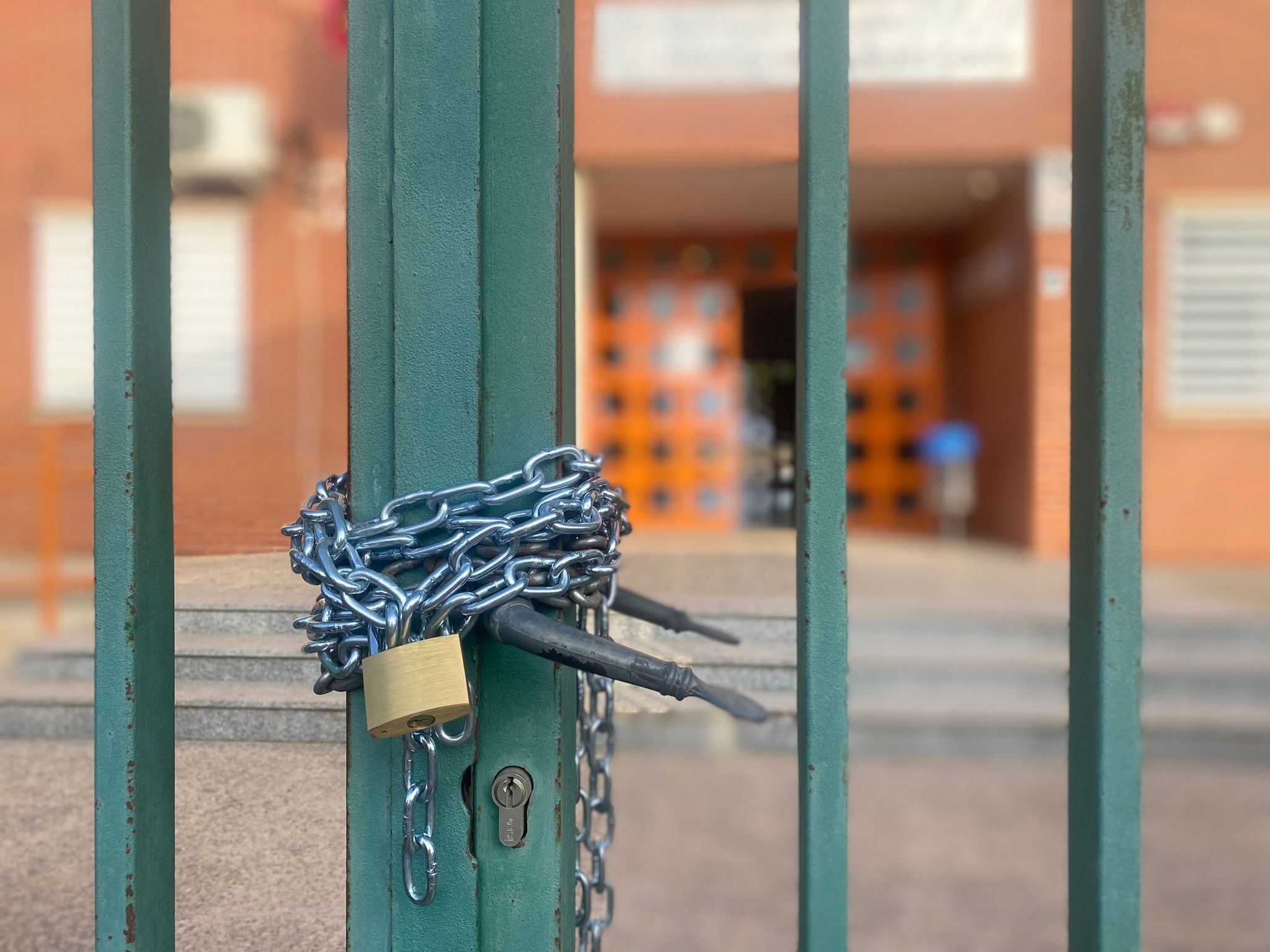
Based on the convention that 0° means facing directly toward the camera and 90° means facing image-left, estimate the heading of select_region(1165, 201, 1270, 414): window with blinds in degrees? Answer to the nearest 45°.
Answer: approximately 0°

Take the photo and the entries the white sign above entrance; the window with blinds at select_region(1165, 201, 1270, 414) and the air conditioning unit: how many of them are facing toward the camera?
3

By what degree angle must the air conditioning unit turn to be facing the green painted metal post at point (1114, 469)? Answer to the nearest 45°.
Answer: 0° — it already faces it

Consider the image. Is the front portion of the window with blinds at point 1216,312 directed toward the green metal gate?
yes

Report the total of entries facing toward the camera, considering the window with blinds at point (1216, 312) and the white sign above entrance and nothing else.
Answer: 2

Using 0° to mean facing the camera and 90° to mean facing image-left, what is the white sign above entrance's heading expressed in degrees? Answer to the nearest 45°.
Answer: approximately 0°

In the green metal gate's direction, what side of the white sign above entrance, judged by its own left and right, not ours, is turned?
front

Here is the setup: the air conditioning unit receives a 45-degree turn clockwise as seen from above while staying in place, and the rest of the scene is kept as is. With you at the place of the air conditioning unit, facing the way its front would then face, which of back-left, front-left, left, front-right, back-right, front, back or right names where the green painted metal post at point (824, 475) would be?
front-left

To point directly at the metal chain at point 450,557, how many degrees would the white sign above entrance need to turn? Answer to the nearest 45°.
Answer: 0° — it already faces it

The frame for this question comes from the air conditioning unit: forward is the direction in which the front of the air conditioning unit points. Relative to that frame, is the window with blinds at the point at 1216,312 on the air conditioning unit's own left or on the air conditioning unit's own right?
on the air conditioning unit's own left

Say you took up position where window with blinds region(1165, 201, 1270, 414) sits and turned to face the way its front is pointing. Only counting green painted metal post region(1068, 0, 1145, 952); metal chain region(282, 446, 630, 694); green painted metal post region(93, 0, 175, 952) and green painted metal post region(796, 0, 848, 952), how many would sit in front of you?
4
